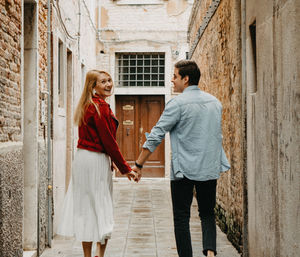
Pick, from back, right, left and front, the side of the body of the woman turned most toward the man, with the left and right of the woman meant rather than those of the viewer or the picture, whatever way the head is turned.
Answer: right

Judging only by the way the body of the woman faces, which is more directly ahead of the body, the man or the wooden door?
the wooden door

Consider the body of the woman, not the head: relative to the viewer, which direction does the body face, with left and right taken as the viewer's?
facing away from the viewer and to the right of the viewer

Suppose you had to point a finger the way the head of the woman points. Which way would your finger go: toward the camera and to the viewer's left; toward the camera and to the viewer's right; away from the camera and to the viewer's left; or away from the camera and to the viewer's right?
toward the camera and to the viewer's right

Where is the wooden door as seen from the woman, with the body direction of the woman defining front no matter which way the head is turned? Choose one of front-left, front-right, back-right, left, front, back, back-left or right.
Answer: front-left

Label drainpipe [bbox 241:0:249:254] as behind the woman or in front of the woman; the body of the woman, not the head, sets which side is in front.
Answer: in front
